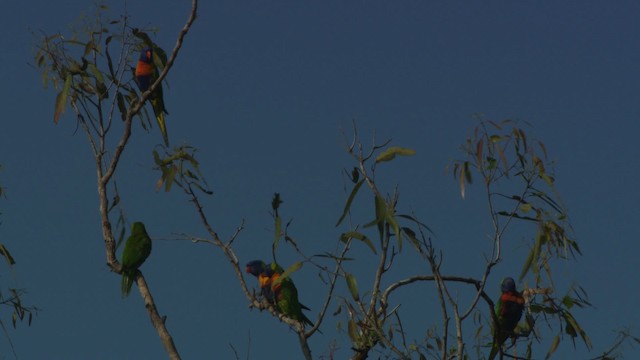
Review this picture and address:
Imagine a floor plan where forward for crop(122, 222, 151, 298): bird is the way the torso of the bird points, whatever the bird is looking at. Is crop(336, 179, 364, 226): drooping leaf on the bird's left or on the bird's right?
on the bird's right

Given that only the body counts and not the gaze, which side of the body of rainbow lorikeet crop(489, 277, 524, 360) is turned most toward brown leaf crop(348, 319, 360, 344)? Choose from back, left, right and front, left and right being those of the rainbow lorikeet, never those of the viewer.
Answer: right

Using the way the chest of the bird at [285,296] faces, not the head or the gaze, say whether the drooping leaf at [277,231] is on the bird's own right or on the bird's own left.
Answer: on the bird's own left

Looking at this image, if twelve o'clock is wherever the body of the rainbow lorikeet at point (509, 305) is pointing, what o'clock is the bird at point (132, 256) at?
The bird is roughly at 3 o'clock from the rainbow lorikeet.

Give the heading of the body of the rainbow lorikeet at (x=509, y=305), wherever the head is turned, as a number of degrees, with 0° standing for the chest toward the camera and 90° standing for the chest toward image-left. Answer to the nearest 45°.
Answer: approximately 315°
